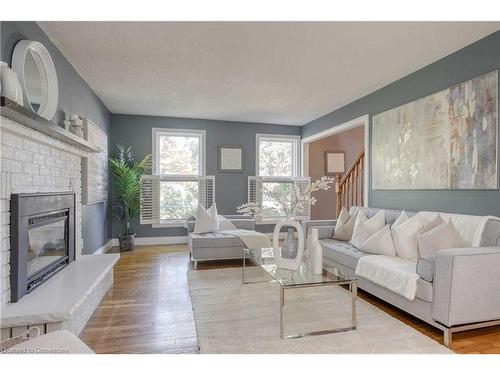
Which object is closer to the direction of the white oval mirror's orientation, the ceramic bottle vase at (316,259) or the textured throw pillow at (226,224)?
the ceramic bottle vase

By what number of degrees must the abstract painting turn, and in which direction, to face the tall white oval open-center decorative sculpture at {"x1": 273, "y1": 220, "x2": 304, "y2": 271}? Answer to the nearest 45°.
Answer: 0° — it already faces it

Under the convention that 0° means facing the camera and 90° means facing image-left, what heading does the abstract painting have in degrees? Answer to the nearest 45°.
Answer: approximately 45°

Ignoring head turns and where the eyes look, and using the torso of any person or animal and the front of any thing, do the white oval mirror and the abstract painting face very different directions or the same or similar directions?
very different directions

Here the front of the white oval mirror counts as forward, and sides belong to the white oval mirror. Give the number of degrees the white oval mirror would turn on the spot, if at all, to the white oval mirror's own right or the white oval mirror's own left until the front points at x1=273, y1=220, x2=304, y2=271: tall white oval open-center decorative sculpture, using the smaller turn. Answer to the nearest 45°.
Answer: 0° — it already faces it

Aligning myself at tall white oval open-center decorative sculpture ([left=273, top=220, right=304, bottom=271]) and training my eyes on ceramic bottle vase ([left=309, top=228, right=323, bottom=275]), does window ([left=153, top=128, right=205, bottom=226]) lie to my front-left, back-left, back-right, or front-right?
back-left

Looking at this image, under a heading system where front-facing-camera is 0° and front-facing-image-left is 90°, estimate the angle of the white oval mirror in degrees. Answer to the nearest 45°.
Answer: approximately 315°
